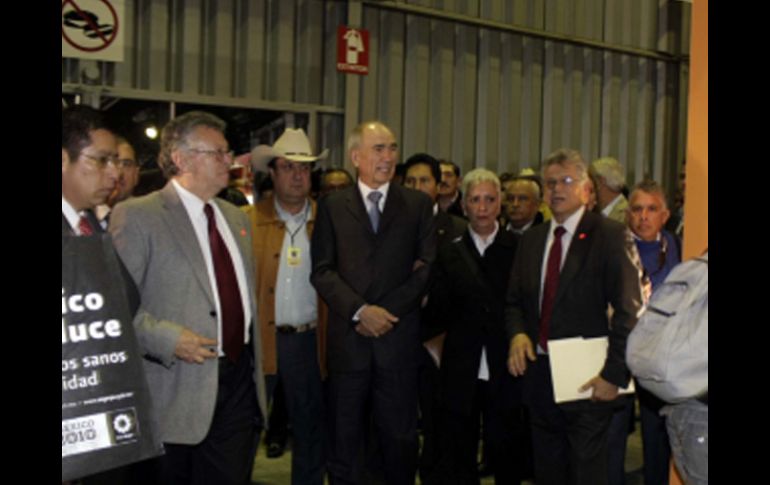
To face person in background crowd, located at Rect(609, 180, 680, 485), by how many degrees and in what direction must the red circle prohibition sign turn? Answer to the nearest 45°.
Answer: approximately 45° to its left

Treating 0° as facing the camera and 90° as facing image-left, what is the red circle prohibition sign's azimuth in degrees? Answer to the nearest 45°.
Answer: approximately 0°

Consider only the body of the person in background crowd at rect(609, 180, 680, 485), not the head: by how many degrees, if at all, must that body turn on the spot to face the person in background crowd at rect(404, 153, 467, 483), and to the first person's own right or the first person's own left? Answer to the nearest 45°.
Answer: approximately 90° to the first person's own right

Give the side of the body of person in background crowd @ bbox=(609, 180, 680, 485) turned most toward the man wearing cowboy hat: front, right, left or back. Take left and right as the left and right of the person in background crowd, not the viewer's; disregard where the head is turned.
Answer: right

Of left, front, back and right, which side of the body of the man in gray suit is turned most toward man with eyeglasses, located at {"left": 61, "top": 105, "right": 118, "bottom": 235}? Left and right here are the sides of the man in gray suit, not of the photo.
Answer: right

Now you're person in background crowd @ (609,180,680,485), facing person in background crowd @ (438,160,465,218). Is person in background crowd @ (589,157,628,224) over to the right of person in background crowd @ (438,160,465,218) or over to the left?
right

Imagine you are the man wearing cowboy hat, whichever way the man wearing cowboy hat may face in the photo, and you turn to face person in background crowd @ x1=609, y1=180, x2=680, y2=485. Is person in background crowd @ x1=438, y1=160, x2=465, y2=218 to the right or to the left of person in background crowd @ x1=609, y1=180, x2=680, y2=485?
left

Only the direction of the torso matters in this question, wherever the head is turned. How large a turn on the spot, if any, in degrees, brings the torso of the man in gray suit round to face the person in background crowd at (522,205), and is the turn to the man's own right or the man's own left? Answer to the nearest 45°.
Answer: approximately 90° to the man's own left
